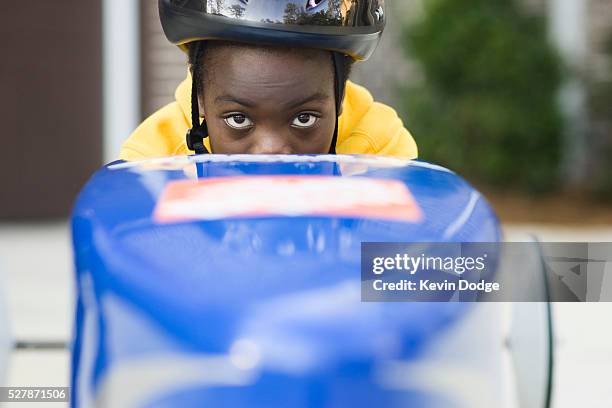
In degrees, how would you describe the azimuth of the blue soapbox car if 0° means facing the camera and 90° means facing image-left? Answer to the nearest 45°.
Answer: approximately 0°

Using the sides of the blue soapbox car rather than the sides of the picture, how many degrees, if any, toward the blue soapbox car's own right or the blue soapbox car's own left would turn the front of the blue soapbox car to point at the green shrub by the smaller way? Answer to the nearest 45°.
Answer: approximately 180°

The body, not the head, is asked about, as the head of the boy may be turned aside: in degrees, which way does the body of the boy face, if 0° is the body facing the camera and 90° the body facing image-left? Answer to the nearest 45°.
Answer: approximately 0°

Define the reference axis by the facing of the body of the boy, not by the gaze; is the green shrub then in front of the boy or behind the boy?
behind
